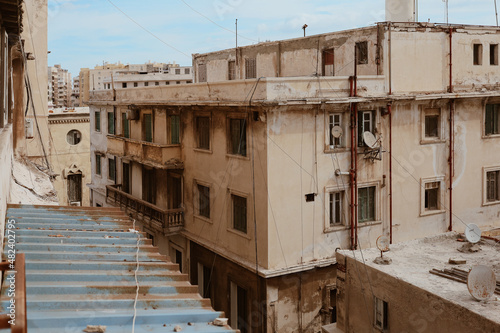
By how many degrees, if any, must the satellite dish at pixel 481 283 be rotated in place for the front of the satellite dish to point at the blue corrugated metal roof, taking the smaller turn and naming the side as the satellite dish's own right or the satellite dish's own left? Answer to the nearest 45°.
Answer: approximately 45° to the satellite dish's own right

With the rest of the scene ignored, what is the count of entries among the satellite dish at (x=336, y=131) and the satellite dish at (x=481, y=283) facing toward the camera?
2

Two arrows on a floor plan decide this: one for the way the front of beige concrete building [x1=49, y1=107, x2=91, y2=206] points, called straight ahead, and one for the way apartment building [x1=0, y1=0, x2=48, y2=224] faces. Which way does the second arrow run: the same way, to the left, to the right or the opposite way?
to the left

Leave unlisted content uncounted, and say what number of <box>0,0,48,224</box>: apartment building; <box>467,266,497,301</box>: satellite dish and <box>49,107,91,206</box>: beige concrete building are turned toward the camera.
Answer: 2

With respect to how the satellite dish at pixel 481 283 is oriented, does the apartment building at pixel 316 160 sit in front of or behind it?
behind

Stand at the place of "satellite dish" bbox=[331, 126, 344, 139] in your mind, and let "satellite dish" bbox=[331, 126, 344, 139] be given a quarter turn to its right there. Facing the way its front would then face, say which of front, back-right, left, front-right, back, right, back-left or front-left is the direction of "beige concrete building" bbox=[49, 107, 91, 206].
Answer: front-right

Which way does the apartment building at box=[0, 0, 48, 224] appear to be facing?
to the viewer's right

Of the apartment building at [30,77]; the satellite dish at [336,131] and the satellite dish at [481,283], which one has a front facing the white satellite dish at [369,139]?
the apartment building
